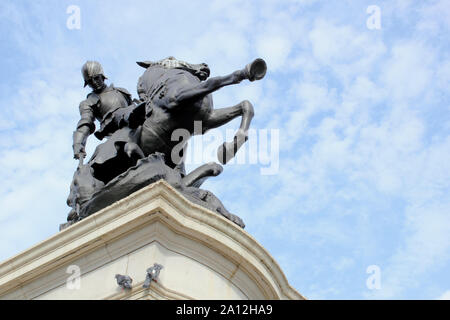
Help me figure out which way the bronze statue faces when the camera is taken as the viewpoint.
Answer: facing the viewer and to the right of the viewer
